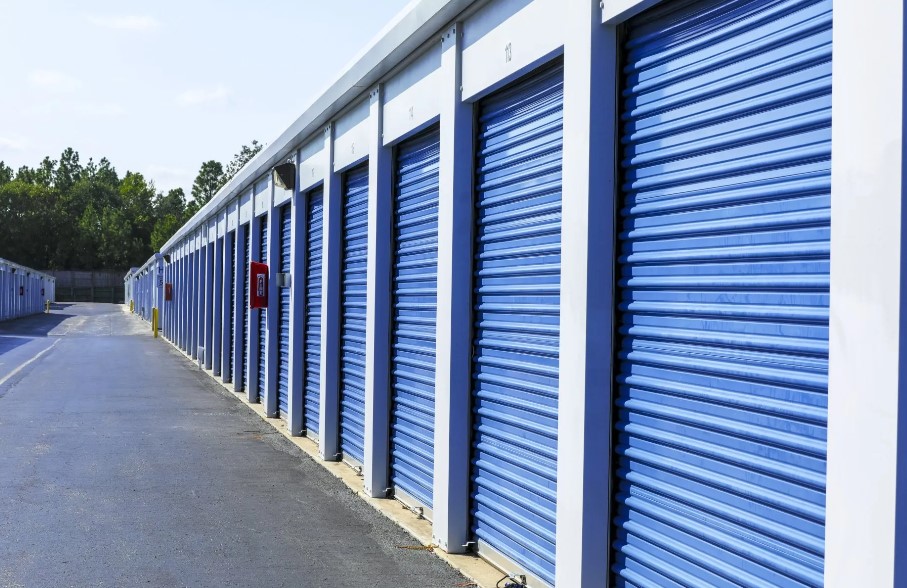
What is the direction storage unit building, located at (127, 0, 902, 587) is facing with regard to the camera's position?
facing the viewer and to the left of the viewer
